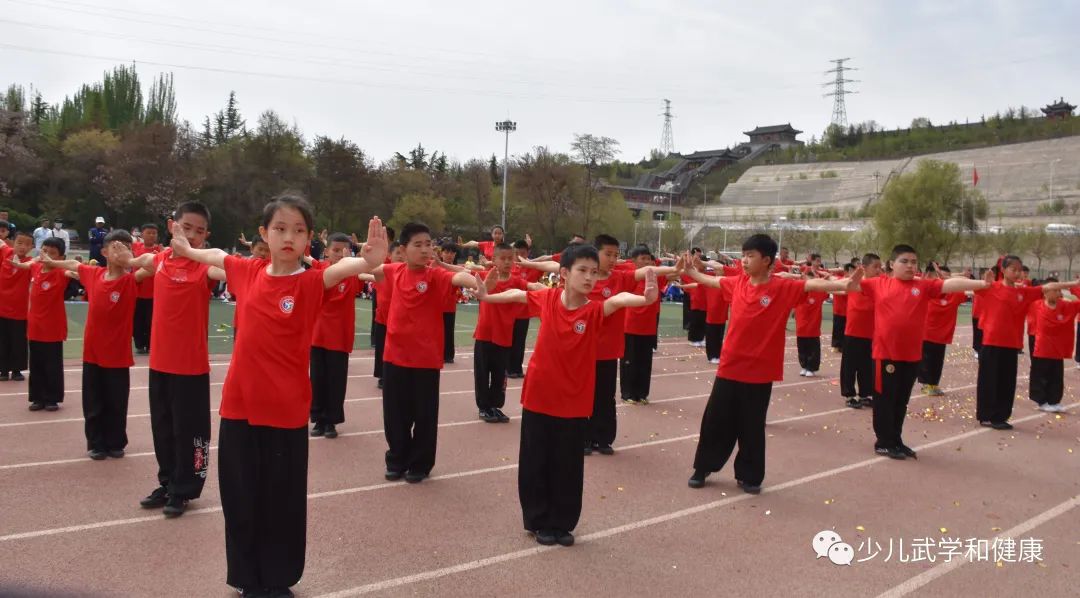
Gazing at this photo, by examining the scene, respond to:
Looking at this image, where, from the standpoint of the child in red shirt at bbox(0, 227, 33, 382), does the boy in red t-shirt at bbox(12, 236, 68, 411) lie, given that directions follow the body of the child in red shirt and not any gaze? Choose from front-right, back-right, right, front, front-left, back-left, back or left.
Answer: front

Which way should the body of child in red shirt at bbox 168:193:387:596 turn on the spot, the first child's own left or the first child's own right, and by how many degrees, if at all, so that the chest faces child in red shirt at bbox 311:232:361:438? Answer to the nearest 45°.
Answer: approximately 180°

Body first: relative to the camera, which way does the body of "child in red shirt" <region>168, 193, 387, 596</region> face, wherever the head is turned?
toward the camera

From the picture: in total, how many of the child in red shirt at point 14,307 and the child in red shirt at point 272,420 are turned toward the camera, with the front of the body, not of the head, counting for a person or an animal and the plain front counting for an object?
2

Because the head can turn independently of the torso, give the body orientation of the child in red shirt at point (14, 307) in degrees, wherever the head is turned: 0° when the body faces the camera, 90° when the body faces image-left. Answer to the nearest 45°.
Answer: approximately 0°

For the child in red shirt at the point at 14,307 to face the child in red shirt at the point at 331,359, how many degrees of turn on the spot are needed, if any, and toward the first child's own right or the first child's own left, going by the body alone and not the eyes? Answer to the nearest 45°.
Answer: approximately 45° to the first child's own left

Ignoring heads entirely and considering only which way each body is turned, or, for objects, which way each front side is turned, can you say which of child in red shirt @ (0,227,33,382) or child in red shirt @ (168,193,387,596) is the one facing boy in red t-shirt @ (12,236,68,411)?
child in red shirt @ (0,227,33,382)

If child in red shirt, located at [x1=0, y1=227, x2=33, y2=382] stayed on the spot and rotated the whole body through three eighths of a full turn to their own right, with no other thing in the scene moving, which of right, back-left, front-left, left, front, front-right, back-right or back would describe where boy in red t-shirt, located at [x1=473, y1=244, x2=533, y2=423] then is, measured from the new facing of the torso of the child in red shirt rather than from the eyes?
back

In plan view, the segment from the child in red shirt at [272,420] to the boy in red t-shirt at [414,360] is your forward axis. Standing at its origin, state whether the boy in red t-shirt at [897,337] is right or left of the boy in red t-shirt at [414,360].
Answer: right

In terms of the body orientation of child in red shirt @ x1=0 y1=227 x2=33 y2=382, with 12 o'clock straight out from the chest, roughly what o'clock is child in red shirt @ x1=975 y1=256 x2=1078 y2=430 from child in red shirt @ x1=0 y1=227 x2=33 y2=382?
child in red shirt @ x1=975 y1=256 x2=1078 y2=430 is roughly at 10 o'clock from child in red shirt @ x1=0 y1=227 x2=33 y2=382.

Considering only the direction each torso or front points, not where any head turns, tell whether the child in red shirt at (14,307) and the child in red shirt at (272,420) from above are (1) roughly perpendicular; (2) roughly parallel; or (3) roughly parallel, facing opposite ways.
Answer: roughly parallel
